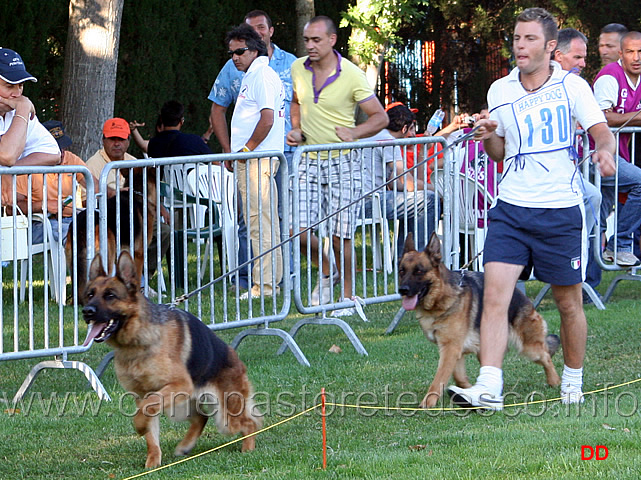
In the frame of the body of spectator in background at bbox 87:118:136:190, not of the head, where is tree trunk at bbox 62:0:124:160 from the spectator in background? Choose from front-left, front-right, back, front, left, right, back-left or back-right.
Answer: back

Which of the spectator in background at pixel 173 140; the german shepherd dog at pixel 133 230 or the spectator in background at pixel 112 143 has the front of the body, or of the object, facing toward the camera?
the spectator in background at pixel 112 143

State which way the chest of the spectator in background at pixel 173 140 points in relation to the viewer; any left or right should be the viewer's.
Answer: facing away from the viewer

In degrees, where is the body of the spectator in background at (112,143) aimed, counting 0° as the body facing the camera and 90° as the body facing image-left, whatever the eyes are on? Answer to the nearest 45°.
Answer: approximately 0°

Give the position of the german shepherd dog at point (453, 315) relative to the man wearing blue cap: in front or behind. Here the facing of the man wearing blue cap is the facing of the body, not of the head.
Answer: in front

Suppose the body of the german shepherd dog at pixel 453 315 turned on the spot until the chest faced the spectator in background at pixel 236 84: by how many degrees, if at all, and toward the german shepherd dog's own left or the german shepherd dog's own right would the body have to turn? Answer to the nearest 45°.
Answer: approximately 90° to the german shepherd dog's own right

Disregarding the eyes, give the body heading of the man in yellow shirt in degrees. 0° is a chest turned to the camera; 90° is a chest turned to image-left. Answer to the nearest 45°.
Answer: approximately 45°
